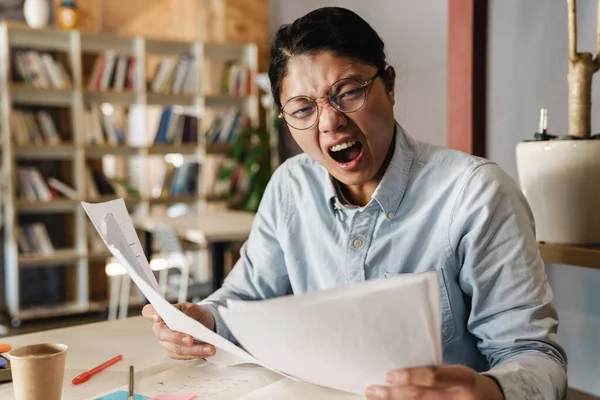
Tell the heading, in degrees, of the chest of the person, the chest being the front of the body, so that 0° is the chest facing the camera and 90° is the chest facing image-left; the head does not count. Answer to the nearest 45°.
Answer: approximately 45°

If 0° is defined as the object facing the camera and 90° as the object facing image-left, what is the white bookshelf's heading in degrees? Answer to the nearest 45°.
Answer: approximately 315°
